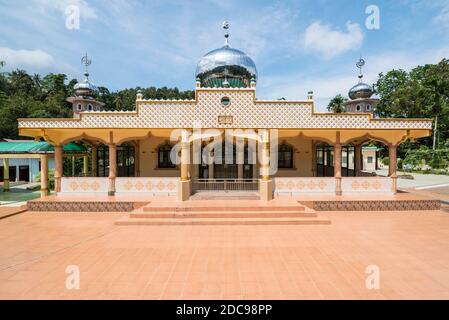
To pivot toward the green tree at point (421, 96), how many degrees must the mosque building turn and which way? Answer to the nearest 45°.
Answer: approximately 135° to its left

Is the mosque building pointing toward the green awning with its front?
no

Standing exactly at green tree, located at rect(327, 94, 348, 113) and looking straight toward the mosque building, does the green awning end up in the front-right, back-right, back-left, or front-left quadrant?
front-right

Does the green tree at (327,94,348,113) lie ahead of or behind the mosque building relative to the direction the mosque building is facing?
behind

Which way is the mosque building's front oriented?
toward the camera
